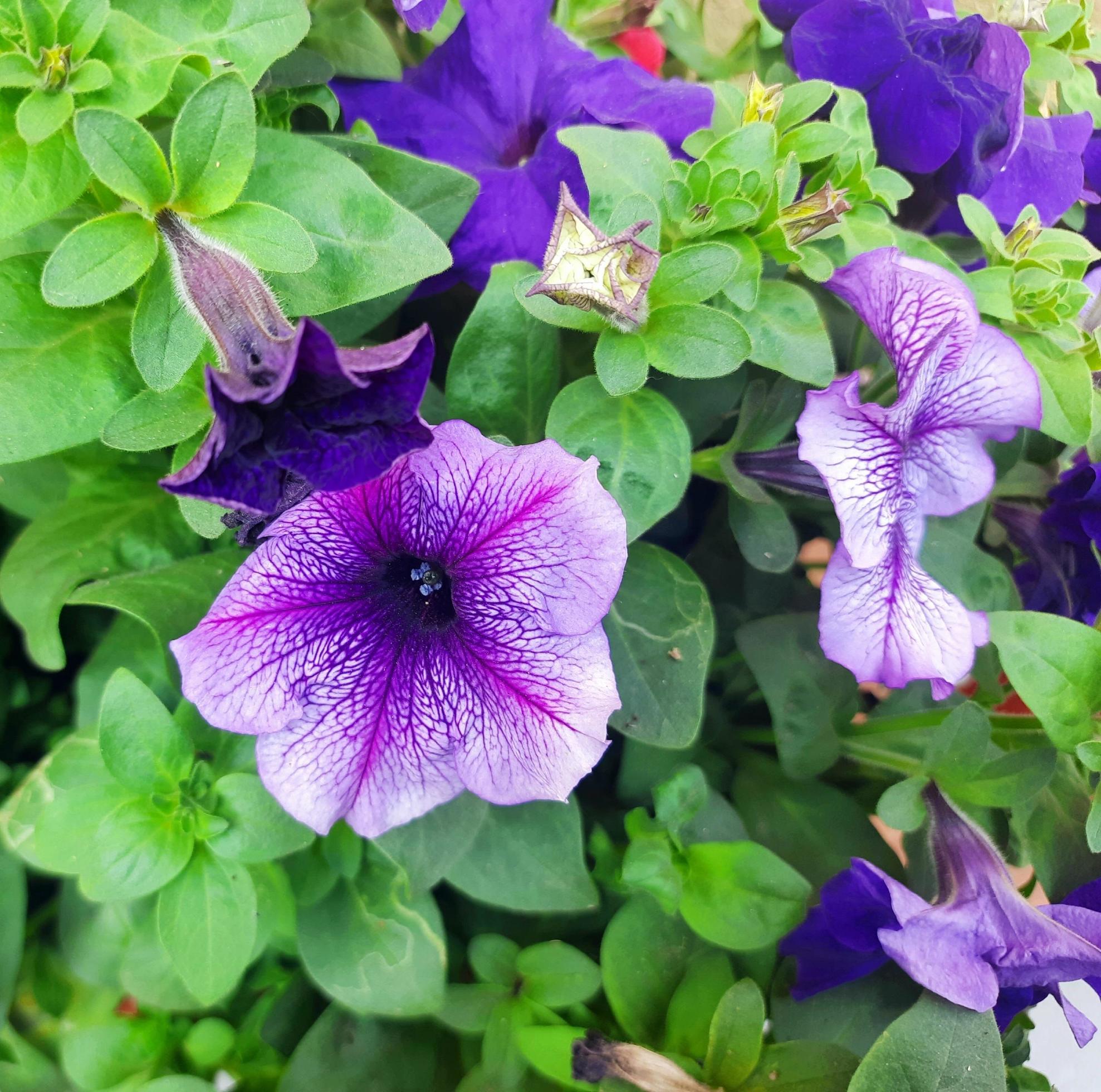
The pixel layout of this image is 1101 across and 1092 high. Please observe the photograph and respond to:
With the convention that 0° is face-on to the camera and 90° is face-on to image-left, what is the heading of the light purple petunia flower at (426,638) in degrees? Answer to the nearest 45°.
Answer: approximately 0°
